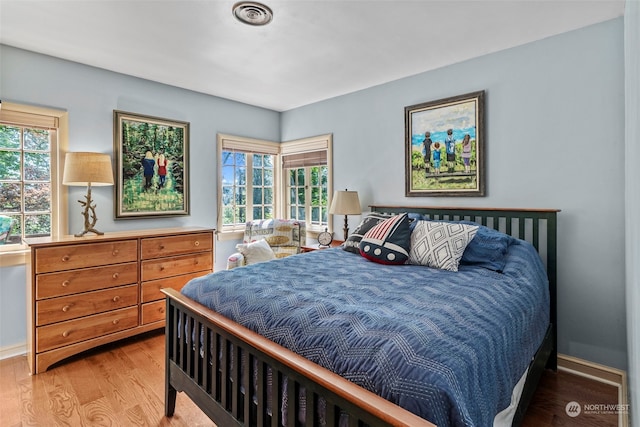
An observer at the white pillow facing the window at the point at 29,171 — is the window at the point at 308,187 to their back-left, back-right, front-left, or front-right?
back-right

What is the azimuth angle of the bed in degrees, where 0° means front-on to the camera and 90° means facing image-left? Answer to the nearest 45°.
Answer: approximately 45°

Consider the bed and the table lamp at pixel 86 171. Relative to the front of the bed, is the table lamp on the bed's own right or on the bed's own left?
on the bed's own right

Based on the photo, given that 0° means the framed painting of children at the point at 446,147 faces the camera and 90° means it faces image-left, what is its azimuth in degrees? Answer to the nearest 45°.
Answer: approximately 45°

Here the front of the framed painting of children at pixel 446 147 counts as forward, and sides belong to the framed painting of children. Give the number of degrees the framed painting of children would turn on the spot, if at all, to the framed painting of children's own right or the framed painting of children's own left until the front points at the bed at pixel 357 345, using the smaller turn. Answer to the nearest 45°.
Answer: approximately 45° to the framed painting of children's own left

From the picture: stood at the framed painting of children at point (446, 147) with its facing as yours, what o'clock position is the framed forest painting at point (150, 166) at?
The framed forest painting is roughly at 1 o'clock from the framed painting of children.

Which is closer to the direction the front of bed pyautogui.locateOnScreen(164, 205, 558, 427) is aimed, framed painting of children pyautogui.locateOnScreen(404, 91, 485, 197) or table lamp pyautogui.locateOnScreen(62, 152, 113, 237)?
the table lamp

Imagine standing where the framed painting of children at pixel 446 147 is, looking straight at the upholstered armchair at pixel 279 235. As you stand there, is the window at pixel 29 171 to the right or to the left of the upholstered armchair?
left

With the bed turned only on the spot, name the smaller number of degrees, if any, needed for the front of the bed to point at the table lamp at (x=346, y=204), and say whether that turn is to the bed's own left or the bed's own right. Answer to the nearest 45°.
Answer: approximately 135° to the bed's own right
